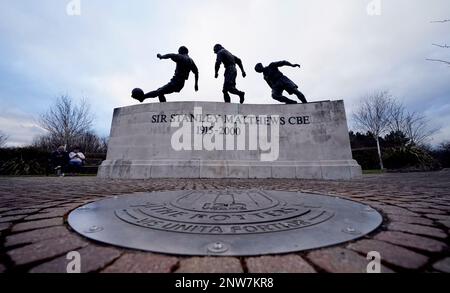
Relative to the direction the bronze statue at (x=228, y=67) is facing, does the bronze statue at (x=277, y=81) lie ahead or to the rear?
to the rear
